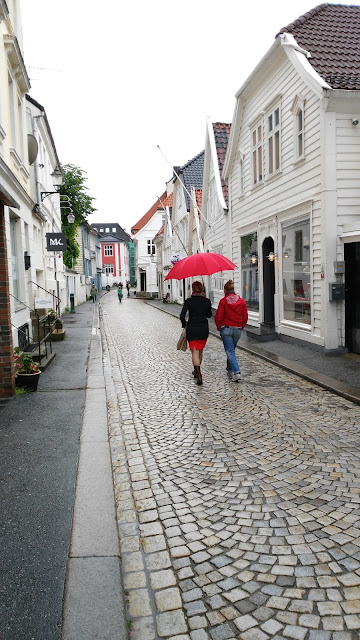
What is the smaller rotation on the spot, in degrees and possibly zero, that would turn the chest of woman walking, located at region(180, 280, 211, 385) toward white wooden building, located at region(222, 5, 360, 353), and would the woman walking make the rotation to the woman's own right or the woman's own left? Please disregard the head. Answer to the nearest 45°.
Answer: approximately 45° to the woman's own right

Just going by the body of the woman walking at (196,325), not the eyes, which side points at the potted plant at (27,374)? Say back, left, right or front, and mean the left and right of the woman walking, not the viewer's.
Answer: left

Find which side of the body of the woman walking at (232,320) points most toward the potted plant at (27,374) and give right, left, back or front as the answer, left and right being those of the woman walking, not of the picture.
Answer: left

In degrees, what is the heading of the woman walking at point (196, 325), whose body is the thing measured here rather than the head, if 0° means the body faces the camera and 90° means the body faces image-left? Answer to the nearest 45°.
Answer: approximately 180°

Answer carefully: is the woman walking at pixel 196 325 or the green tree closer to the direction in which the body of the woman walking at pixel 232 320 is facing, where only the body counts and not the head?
the green tree

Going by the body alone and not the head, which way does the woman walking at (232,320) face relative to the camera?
away from the camera

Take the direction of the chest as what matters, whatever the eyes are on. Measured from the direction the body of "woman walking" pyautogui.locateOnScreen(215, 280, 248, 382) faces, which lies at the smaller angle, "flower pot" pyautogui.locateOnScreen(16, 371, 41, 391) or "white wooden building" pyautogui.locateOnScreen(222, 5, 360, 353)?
the white wooden building

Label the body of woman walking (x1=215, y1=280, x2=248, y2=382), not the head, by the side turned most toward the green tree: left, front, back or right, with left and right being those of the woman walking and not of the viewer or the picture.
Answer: front

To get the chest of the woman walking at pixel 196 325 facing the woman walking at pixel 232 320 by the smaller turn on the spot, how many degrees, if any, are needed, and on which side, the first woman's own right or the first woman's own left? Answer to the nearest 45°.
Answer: approximately 90° to the first woman's own right

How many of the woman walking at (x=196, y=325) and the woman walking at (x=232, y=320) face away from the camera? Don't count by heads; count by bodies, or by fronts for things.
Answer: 2
